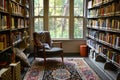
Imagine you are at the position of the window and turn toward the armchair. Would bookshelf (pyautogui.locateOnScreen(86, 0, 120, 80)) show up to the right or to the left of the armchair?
left

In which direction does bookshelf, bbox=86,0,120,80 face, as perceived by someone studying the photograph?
facing the viewer and to the left of the viewer

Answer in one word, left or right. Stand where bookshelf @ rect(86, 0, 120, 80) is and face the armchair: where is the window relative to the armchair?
right

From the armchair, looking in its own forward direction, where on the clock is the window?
The window is roughly at 8 o'clock from the armchair.

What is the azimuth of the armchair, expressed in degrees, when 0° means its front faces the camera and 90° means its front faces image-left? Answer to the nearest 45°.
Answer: approximately 315°

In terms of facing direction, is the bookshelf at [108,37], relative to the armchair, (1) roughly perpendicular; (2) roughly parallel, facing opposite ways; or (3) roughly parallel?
roughly perpendicular

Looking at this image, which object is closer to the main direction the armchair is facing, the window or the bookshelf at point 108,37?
the bookshelf

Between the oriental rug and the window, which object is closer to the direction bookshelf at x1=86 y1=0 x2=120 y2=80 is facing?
the oriental rug

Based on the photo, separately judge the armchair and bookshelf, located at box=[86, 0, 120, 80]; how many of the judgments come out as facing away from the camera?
0
